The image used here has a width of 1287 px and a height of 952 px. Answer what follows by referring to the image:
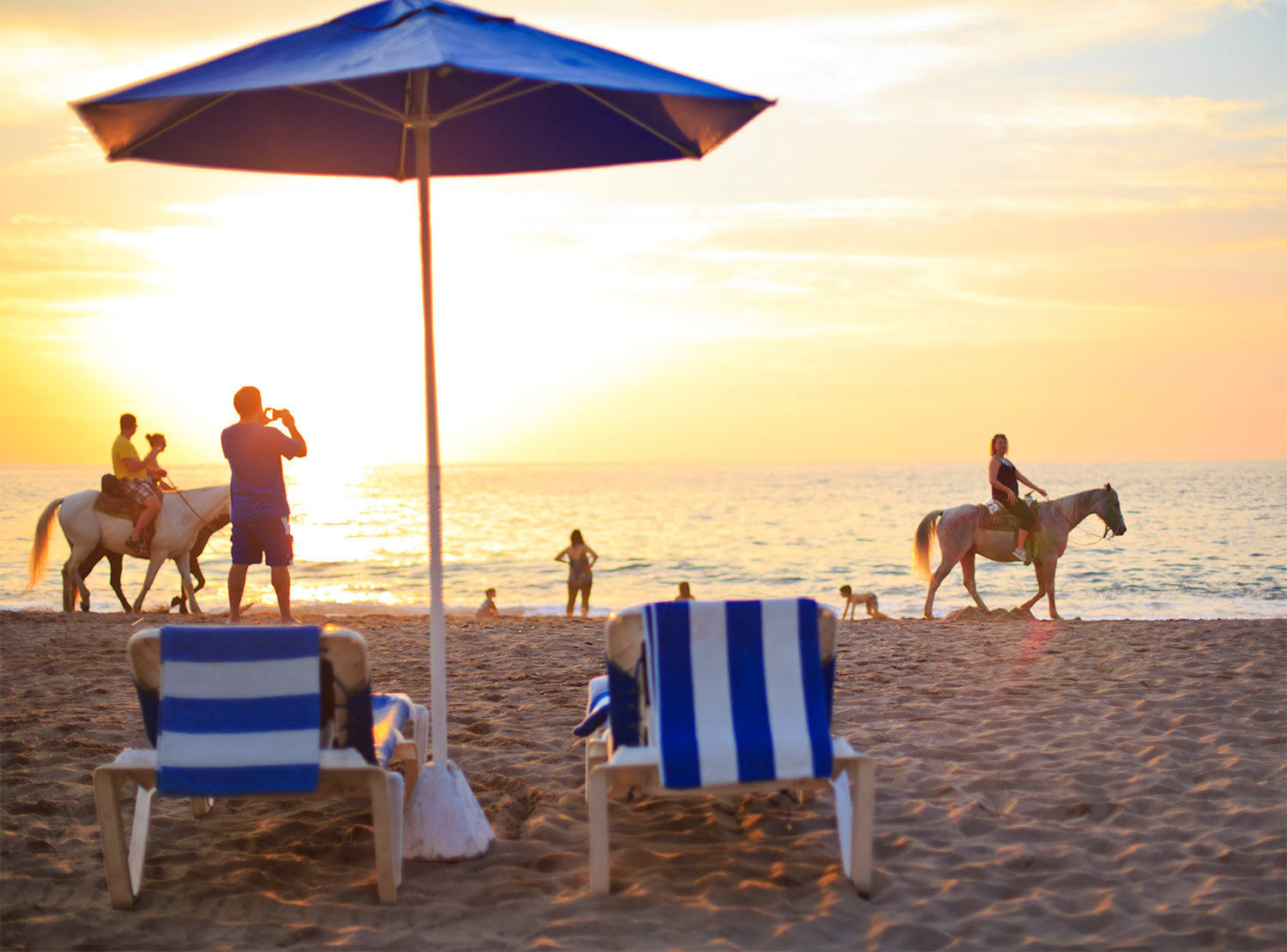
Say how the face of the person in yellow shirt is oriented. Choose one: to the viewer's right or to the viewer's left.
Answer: to the viewer's right

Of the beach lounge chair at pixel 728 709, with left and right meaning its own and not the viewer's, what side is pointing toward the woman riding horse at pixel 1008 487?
front

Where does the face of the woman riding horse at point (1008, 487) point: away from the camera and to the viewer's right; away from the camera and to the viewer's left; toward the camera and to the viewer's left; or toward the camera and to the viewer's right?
toward the camera and to the viewer's right

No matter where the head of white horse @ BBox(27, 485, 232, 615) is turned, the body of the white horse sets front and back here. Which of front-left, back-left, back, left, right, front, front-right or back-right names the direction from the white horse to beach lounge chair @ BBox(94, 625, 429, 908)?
right

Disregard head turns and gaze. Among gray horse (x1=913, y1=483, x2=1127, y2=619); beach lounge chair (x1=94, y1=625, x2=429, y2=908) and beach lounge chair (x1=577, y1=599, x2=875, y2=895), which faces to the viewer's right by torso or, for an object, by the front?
the gray horse

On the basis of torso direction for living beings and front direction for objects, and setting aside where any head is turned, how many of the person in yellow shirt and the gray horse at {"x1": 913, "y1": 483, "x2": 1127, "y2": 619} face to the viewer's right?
2

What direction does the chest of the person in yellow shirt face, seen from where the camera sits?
to the viewer's right

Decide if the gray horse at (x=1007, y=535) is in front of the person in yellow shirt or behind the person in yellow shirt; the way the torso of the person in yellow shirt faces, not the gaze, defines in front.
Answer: in front

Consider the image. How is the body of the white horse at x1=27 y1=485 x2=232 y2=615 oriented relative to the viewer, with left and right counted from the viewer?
facing to the right of the viewer
